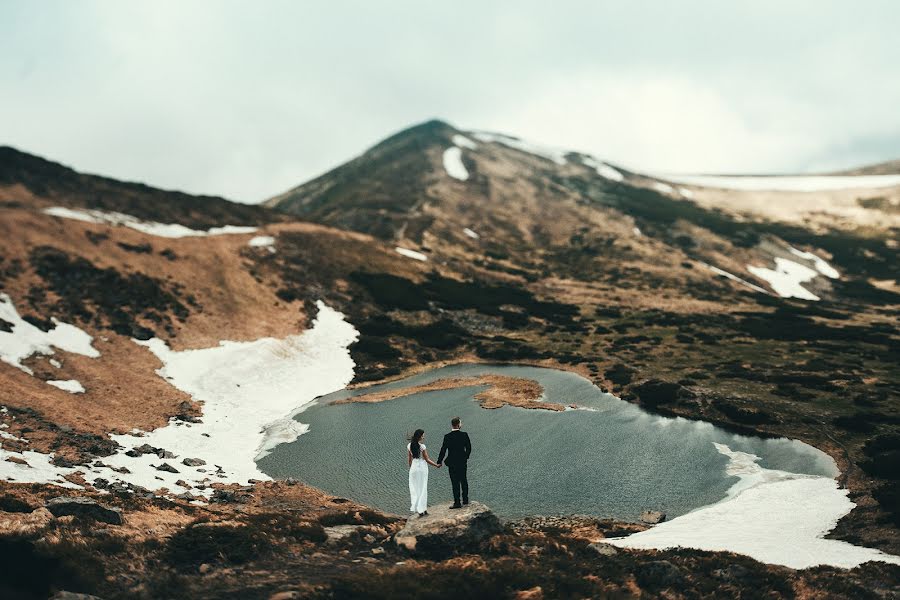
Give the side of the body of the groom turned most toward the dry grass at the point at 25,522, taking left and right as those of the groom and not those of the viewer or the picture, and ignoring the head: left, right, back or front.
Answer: left

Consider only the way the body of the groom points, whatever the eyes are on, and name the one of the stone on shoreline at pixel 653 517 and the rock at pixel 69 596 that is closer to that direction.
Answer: the stone on shoreline

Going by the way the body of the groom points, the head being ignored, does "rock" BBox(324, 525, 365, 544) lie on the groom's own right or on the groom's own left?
on the groom's own left

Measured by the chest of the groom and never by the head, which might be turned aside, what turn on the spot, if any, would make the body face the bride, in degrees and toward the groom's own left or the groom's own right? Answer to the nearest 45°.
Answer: approximately 90° to the groom's own left

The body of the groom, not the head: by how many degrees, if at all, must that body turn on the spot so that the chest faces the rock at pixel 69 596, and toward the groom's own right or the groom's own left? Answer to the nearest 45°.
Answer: approximately 135° to the groom's own left

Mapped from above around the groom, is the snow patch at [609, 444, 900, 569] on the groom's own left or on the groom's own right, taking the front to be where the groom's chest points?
on the groom's own right

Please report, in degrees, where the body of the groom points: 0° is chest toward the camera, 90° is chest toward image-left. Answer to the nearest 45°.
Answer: approximately 180°

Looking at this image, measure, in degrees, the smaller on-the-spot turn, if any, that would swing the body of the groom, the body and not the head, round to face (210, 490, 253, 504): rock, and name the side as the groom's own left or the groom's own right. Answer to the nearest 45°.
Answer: approximately 45° to the groom's own left
